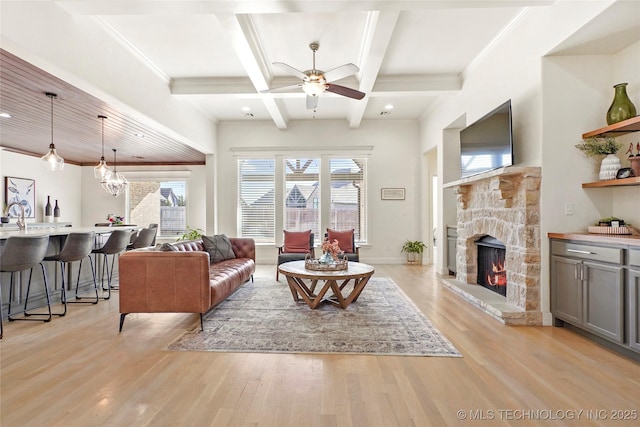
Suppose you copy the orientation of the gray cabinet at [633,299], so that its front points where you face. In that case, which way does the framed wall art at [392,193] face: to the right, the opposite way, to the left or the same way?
to the left

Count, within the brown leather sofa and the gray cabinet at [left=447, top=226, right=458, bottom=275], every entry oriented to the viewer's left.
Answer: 1

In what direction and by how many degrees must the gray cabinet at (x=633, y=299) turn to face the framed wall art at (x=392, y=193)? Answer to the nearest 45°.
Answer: approximately 90° to its right

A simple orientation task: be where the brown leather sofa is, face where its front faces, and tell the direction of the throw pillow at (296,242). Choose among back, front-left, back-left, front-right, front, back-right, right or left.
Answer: front-left

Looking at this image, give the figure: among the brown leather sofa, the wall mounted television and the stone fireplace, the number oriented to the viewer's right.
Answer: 1

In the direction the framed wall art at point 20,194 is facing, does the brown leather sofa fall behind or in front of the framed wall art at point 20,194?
in front

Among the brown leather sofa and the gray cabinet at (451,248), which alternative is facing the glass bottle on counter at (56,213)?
the gray cabinet

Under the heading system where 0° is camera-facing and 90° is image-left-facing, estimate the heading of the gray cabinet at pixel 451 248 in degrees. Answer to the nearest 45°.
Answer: approximately 90°

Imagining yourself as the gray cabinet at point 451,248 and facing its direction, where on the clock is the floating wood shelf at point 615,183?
The floating wood shelf is roughly at 8 o'clock from the gray cabinet.

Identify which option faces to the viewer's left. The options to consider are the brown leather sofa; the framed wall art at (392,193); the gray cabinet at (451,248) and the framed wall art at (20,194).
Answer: the gray cabinet

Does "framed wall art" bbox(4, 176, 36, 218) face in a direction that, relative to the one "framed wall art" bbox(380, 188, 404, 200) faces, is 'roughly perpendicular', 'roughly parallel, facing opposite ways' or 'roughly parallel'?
roughly perpendicular

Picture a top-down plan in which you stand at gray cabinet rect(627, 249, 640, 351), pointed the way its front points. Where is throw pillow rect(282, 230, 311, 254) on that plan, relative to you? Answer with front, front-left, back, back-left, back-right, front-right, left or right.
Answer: front-right

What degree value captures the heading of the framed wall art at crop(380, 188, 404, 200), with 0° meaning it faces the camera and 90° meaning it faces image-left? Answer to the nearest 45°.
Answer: approximately 0°

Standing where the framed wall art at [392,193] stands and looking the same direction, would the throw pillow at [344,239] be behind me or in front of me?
in front

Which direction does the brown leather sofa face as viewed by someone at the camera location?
facing to the right of the viewer
